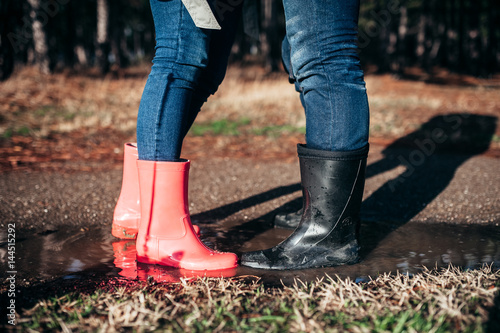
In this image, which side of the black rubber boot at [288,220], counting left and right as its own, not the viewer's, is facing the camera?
left

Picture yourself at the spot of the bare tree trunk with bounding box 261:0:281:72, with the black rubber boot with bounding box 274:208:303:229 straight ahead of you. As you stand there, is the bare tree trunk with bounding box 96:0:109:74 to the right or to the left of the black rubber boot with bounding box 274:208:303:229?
right

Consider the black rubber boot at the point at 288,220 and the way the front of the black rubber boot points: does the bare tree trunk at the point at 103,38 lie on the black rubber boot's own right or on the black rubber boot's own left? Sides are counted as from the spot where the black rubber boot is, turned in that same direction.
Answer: on the black rubber boot's own right

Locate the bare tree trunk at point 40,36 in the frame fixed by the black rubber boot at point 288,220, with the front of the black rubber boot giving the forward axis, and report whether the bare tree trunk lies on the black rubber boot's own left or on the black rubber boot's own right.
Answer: on the black rubber boot's own right
